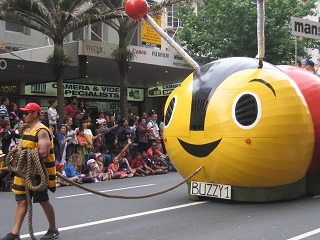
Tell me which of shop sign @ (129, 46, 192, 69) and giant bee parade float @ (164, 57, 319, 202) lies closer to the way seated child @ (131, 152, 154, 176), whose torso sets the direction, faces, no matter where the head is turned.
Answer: the giant bee parade float

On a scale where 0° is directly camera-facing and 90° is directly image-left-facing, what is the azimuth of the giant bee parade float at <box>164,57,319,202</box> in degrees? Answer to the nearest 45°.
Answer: approximately 45°

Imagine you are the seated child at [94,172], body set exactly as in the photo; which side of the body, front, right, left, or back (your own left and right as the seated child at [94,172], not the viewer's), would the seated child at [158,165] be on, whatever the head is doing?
left

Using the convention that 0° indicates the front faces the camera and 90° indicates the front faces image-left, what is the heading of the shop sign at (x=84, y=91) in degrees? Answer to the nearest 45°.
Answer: approximately 0°

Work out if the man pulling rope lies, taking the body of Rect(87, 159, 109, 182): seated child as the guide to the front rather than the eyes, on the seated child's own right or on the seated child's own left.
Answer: on the seated child's own right

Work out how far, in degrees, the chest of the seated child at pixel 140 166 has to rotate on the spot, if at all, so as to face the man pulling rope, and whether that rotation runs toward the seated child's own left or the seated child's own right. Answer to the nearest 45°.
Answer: approximately 45° to the seated child's own right

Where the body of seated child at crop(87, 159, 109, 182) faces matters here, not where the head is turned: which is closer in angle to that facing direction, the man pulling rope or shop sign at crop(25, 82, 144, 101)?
the man pulling rope

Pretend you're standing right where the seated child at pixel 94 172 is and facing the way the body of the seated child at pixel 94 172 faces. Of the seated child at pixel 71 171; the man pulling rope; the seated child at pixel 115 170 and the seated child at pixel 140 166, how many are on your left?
2

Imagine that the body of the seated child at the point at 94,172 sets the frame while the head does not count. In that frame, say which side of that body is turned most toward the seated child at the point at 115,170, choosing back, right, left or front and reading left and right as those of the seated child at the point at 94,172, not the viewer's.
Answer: left

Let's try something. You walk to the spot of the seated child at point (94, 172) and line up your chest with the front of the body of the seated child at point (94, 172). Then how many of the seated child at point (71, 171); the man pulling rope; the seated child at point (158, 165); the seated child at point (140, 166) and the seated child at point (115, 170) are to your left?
3
